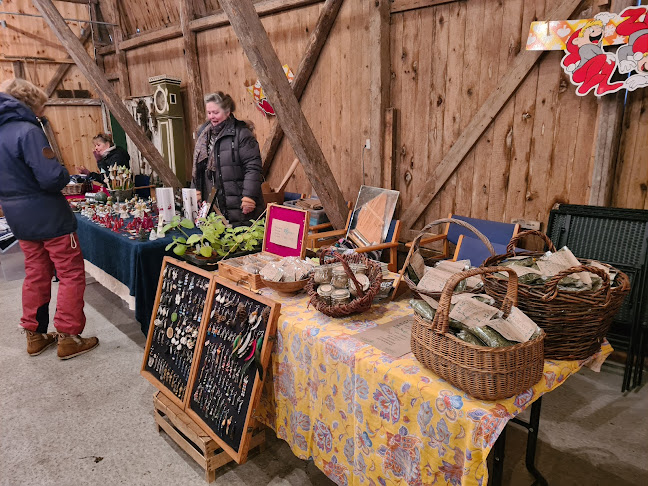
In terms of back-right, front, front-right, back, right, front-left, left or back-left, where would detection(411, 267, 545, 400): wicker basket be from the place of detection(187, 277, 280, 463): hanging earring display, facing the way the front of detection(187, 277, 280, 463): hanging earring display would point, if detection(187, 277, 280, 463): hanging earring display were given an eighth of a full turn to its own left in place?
front-left

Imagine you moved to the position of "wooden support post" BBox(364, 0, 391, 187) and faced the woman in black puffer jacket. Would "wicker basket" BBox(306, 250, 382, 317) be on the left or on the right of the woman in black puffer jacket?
left

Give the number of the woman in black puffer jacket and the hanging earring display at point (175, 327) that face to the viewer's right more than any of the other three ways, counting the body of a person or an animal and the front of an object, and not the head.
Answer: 0

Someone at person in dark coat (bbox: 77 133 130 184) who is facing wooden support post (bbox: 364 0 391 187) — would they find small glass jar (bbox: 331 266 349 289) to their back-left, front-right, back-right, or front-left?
front-right

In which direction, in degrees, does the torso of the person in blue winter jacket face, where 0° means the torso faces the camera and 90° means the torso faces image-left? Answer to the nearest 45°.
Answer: approximately 225°

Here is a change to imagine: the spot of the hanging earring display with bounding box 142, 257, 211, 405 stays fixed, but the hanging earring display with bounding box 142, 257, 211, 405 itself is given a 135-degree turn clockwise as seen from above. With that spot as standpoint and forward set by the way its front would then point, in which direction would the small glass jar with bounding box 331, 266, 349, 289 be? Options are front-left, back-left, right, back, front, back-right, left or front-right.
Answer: back-right

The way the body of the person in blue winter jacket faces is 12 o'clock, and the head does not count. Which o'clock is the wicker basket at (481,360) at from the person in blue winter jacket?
The wicker basket is roughly at 4 o'clock from the person in blue winter jacket.

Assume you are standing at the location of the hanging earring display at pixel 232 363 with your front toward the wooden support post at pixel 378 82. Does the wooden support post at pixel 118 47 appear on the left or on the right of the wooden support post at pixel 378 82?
left

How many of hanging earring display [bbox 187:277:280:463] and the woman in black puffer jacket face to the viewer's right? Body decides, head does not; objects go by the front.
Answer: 0

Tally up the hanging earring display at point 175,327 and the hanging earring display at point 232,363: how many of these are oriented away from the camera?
0

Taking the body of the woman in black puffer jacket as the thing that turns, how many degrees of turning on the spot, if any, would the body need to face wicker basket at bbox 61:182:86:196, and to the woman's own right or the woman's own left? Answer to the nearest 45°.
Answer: approximately 90° to the woman's own right

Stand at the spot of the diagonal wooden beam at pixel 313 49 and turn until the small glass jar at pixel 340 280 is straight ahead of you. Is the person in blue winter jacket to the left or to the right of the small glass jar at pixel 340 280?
right

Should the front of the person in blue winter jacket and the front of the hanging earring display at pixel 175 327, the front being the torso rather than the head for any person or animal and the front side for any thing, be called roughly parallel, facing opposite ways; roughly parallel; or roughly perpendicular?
roughly parallel, facing opposite ways

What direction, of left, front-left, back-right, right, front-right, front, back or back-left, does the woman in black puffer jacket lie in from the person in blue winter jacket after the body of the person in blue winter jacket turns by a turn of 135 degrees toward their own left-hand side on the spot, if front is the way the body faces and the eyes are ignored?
back

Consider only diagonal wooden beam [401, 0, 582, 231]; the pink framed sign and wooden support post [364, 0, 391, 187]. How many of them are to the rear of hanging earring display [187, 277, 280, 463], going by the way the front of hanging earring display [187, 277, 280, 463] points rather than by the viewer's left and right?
3

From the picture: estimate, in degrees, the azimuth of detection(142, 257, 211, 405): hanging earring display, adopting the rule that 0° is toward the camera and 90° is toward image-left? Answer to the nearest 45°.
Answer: approximately 45°

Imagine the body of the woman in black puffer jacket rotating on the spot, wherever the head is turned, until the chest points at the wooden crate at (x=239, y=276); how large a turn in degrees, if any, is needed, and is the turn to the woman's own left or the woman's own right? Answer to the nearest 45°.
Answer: approximately 45° to the woman's own left

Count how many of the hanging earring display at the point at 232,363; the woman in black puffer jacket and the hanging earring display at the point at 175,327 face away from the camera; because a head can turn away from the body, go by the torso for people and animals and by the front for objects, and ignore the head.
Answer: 0
